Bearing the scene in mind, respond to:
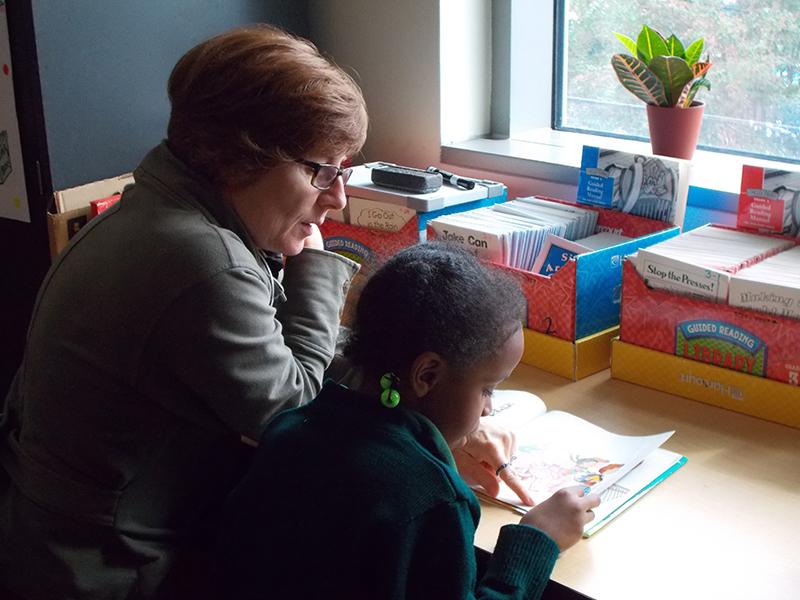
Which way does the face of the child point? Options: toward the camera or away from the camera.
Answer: away from the camera

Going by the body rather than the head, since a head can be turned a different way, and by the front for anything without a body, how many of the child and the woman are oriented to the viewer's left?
0

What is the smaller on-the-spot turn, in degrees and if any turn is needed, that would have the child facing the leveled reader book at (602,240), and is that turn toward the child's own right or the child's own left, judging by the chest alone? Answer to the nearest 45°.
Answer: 0° — they already face it

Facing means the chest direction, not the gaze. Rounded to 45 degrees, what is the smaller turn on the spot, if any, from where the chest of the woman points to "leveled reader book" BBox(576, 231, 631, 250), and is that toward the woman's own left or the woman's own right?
approximately 45° to the woman's own left

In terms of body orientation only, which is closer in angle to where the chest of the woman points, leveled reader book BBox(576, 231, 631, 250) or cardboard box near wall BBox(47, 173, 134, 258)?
the leveled reader book

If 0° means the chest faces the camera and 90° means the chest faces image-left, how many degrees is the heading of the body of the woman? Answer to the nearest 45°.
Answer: approximately 270°

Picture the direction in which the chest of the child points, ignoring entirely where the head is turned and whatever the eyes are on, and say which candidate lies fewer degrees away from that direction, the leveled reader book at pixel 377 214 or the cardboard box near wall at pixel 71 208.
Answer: the leveled reader book

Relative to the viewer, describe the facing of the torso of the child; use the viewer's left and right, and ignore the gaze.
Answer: facing away from the viewer and to the right of the viewer

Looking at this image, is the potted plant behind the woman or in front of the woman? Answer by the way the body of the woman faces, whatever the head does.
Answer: in front

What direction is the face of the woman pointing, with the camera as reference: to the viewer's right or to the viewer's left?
to the viewer's right

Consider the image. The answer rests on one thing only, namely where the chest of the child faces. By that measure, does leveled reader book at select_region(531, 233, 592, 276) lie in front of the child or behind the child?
in front

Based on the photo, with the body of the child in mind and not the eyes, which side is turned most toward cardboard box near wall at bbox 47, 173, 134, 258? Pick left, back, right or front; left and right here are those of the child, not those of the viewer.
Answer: left

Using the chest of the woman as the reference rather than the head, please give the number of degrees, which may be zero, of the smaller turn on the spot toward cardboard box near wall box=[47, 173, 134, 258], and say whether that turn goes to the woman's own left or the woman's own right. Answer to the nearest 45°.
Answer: approximately 90° to the woman's own left

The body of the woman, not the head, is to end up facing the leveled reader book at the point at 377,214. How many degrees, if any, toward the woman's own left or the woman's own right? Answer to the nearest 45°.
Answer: approximately 45° to the woman's own left
